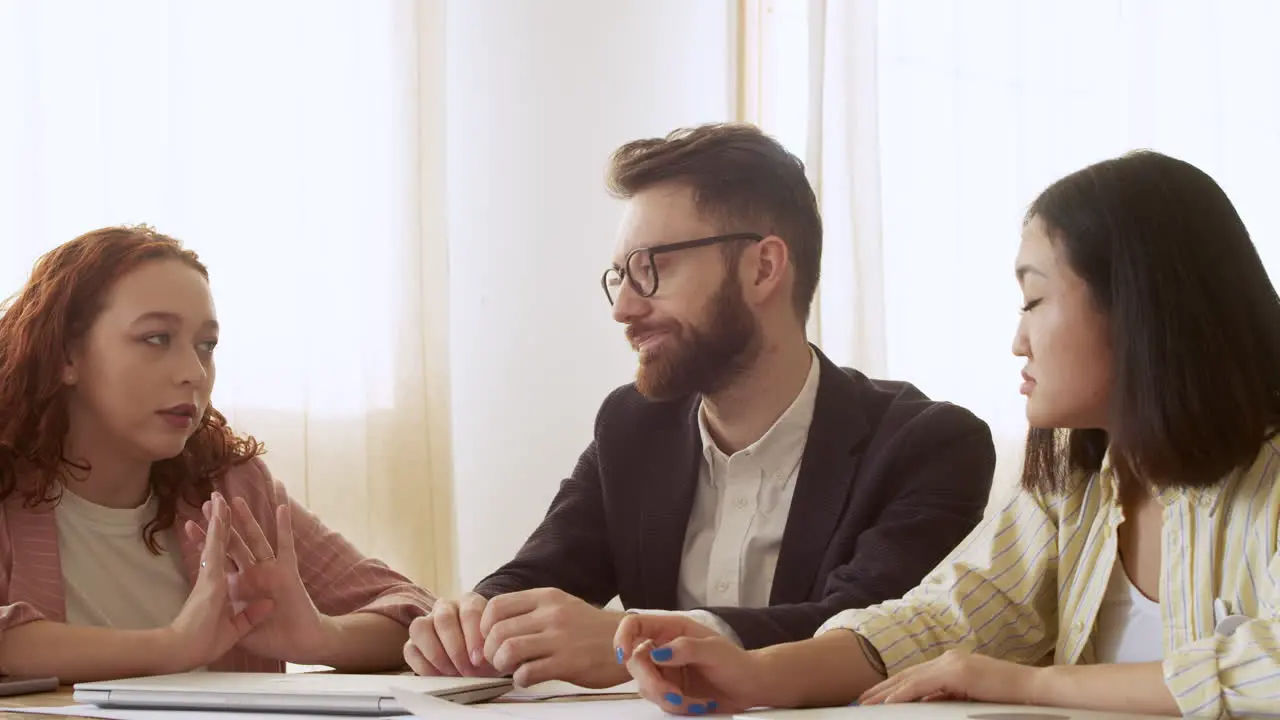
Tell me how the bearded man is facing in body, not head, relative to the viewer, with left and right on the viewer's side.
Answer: facing the viewer and to the left of the viewer

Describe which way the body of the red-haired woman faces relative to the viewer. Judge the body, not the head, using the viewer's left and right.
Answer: facing the viewer and to the right of the viewer

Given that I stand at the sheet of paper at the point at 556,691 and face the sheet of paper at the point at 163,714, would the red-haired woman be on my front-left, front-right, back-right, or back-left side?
front-right

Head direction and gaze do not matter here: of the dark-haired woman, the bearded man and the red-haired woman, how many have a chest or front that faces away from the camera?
0

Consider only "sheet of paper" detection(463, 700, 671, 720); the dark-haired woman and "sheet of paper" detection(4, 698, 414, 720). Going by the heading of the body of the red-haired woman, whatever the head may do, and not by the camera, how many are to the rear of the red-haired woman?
0

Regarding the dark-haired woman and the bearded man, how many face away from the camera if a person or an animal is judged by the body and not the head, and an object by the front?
0

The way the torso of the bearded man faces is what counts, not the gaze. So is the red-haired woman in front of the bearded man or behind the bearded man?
in front

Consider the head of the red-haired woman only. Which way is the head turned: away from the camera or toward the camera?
toward the camera

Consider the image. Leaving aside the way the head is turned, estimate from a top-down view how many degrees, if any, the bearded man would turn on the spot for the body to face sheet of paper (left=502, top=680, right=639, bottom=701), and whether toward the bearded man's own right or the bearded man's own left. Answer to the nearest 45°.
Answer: approximately 45° to the bearded man's own left

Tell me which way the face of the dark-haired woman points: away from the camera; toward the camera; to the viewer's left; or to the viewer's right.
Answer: to the viewer's left

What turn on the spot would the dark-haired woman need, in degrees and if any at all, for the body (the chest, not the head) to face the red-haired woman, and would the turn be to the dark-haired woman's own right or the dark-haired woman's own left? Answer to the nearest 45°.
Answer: approximately 45° to the dark-haired woman's own right

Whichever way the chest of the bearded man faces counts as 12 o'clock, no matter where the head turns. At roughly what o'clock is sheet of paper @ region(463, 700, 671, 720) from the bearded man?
The sheet of paper is roughly at 11 o'clock from the bearded man.

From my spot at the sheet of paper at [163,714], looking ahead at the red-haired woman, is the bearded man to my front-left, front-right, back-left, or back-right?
front-right

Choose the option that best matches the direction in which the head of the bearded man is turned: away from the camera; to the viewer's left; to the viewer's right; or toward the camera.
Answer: to the viewer's left

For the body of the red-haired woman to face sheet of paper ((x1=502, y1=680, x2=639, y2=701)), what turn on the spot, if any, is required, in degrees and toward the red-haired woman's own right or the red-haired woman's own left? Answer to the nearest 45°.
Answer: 0° — they already face it

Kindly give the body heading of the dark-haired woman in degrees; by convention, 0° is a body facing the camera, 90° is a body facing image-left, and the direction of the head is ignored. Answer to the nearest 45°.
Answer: approximately 45°

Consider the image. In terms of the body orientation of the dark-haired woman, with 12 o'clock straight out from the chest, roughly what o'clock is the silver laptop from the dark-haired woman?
The silver laptop is roughly at 1 o'clock from the dark-haired woman.

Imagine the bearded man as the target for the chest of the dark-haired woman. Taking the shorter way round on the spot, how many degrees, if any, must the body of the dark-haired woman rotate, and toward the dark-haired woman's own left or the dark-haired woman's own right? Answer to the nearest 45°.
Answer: approximately 90° to the dark-haired woman's own right
